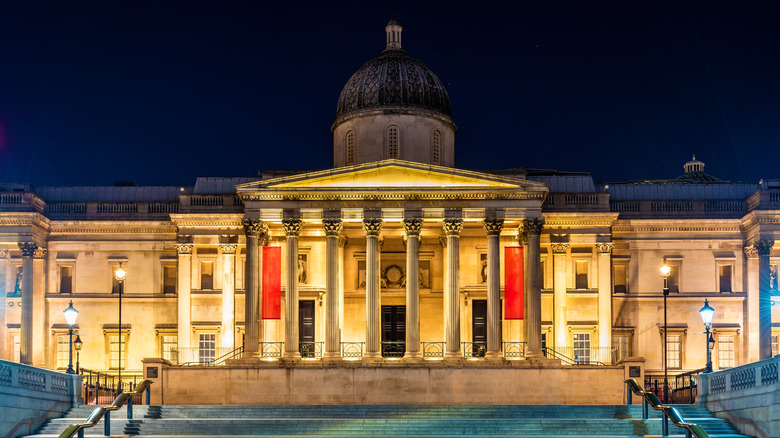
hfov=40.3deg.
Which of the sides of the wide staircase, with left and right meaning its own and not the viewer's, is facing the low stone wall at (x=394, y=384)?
back

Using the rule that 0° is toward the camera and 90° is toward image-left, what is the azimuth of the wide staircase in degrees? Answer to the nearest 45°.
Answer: approximately 0°

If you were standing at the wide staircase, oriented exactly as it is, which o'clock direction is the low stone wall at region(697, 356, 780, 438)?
The low stone wall is roughly at 10 o'clock from the wide staircase.

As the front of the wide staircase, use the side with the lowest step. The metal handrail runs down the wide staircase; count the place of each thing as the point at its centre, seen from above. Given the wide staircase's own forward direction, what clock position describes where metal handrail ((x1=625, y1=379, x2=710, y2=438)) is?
The metal handrail is roughly at 10 o'clock from the wide staircase.
